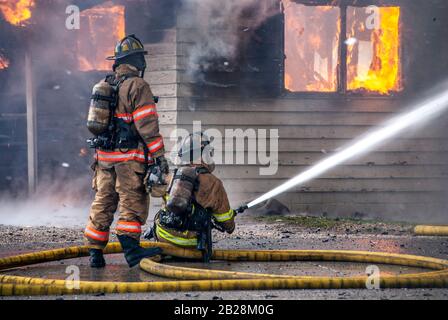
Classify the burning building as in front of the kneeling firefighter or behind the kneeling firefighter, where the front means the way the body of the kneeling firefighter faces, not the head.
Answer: in front

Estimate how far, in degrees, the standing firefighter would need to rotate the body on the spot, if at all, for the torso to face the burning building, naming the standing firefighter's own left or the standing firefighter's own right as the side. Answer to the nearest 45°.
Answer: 0° — they already face it

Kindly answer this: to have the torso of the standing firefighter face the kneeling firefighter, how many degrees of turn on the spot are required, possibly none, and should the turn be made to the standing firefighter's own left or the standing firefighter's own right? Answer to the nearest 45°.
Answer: approximately 45° to the standing firefighter's own right

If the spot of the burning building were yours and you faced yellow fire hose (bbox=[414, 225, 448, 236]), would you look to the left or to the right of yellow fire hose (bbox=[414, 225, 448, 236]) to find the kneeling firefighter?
right

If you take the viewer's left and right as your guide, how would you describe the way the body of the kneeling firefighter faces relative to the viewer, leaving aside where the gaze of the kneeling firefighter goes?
facing away from the viewer and to the right of the viewer

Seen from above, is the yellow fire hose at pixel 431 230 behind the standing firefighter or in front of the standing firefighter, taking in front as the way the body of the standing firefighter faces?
in front

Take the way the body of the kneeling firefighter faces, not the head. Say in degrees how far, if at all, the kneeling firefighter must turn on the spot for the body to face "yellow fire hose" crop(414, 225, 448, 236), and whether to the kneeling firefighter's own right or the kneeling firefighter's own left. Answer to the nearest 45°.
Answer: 0° — they already face it

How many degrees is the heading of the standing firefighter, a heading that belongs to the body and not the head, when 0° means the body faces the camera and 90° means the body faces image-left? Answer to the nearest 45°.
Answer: approximately 225°

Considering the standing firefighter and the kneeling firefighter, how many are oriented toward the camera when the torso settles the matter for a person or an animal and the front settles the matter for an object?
0
